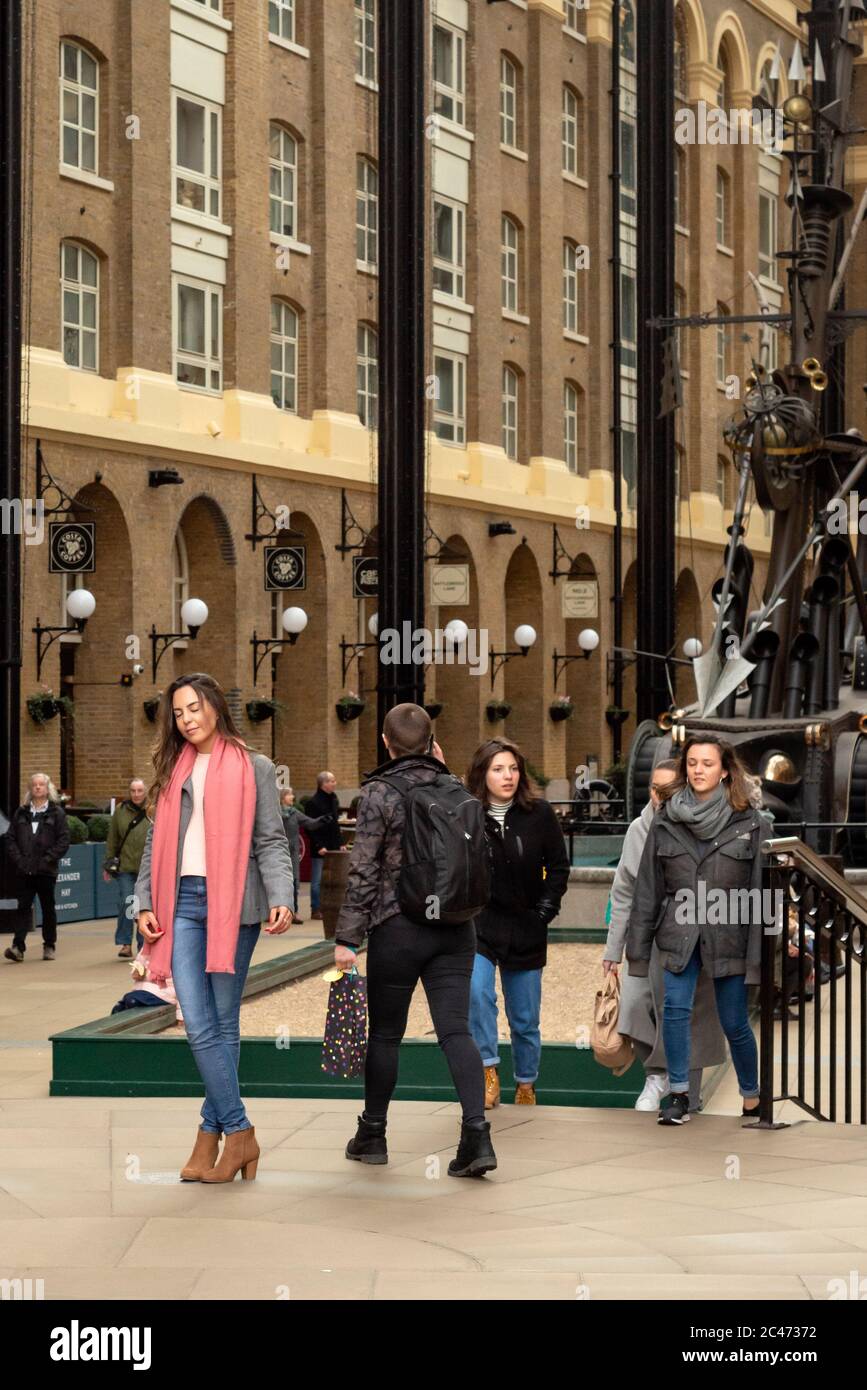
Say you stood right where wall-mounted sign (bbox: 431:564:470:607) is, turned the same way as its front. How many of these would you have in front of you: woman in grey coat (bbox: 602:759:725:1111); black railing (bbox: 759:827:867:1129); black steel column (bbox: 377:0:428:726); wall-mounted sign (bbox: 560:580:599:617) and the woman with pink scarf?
4

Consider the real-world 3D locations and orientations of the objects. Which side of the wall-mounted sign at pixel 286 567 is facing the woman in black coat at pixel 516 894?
front

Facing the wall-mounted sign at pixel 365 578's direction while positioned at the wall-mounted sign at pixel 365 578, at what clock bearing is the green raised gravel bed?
The green raised gravel bed is roughly at 12 o'clock from the wall-mounted sign.

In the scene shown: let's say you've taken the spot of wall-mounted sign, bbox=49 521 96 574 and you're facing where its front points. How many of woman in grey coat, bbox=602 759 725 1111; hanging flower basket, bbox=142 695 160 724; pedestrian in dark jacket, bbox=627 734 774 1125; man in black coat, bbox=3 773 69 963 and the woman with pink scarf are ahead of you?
4

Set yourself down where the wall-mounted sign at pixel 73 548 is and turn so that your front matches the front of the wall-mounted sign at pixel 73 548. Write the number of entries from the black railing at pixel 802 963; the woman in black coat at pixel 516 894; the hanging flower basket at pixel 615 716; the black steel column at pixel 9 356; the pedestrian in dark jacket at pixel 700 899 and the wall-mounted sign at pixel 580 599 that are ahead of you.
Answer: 4

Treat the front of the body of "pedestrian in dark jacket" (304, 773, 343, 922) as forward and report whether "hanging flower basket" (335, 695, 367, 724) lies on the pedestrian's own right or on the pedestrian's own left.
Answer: on the pedestrian's own left

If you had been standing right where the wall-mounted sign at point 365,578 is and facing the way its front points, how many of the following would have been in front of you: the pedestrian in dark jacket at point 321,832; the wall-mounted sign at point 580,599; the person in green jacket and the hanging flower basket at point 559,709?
2

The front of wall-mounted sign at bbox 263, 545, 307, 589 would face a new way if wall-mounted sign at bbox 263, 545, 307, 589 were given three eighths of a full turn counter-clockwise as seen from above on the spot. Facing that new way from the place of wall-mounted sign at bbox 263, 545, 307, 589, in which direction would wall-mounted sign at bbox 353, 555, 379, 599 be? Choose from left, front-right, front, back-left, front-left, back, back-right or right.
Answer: front

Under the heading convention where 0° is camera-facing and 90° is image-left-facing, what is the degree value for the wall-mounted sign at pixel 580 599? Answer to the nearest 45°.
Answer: approximately 0°

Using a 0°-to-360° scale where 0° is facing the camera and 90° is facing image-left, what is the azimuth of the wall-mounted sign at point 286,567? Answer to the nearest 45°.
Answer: approximately 0°

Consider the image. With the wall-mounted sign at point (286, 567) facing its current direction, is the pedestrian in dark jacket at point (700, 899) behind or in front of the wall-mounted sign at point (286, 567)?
in front
